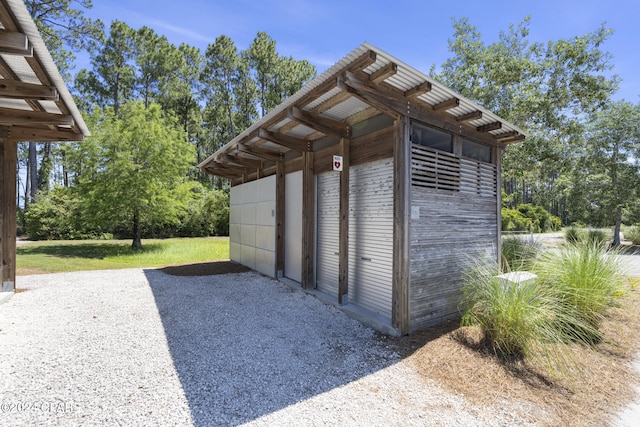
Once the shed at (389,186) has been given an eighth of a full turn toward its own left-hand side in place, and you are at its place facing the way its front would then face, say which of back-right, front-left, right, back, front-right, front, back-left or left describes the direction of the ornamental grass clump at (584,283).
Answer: left

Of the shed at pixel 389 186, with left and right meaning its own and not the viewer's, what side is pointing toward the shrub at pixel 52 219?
right

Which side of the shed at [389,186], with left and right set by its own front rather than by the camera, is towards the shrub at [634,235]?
back

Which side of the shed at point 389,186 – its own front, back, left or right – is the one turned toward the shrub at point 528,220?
back

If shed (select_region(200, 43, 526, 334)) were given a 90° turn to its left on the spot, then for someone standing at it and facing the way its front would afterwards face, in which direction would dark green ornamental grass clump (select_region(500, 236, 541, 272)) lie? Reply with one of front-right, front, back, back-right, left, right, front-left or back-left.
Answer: left

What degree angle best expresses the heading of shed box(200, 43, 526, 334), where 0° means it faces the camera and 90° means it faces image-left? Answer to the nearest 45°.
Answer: approximately 45°

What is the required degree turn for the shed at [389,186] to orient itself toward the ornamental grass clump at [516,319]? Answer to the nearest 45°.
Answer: approximately 90° to its left

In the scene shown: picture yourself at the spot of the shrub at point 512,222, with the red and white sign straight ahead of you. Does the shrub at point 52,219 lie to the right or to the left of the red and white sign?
right

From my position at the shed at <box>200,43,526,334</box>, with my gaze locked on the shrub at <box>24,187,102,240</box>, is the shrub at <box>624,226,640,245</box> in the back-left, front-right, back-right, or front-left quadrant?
back-right
